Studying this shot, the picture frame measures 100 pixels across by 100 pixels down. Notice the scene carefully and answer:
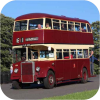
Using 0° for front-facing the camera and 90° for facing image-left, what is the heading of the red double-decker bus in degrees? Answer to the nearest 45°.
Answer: approximately 45°

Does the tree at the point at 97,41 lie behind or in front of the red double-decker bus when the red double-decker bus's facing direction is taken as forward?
behind

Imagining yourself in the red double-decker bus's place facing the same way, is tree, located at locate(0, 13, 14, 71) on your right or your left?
on your right
